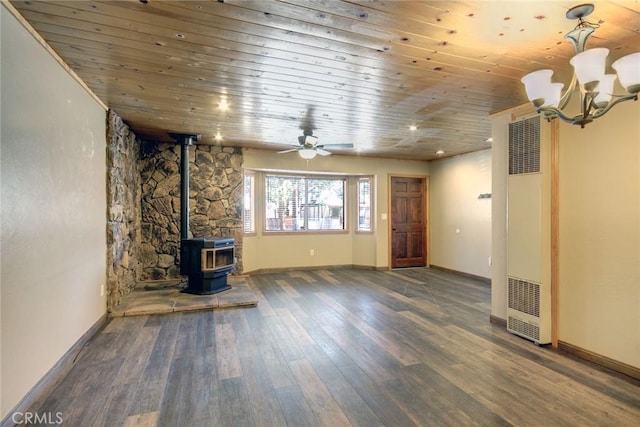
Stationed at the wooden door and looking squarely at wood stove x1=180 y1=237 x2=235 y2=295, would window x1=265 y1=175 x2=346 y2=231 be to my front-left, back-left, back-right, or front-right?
front-right

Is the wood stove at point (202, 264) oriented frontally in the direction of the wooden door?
no

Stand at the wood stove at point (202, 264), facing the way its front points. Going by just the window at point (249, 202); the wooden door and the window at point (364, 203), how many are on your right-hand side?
0

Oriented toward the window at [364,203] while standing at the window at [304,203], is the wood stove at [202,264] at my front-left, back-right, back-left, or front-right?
back-right

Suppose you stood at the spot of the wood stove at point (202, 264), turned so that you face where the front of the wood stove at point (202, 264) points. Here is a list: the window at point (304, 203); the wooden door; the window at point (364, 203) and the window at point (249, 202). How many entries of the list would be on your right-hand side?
0

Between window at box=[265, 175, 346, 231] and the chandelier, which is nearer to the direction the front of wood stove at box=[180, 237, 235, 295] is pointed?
the chandelier

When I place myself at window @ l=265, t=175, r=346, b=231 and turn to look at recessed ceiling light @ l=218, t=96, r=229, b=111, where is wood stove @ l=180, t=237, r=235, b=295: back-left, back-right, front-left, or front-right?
front-right

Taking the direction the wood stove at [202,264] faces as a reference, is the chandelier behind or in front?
in front

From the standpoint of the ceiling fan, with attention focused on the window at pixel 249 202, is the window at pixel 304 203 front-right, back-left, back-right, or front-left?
front-right

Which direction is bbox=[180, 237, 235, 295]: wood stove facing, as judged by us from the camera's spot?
facing the viewer and to the right of the viewer

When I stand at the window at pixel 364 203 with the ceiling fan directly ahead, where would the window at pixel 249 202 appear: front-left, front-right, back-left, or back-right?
front-right

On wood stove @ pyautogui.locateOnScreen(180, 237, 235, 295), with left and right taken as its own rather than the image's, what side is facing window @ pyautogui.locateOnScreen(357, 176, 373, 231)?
left

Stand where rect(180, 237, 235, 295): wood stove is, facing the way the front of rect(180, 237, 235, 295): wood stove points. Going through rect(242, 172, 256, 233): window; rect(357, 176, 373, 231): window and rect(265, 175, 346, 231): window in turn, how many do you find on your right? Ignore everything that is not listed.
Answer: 0

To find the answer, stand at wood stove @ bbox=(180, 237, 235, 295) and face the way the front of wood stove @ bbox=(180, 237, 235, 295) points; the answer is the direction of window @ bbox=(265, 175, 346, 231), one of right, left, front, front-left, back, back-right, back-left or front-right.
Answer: left

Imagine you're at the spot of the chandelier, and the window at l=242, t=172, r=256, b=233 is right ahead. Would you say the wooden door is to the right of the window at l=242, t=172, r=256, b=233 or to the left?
right
